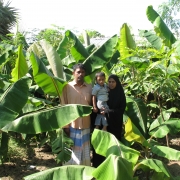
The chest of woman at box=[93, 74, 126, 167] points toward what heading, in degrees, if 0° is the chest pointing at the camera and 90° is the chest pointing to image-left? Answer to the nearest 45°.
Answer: approximately 45°

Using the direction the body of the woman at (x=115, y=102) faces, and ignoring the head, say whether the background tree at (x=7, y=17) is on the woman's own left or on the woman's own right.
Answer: on the woman's own right
